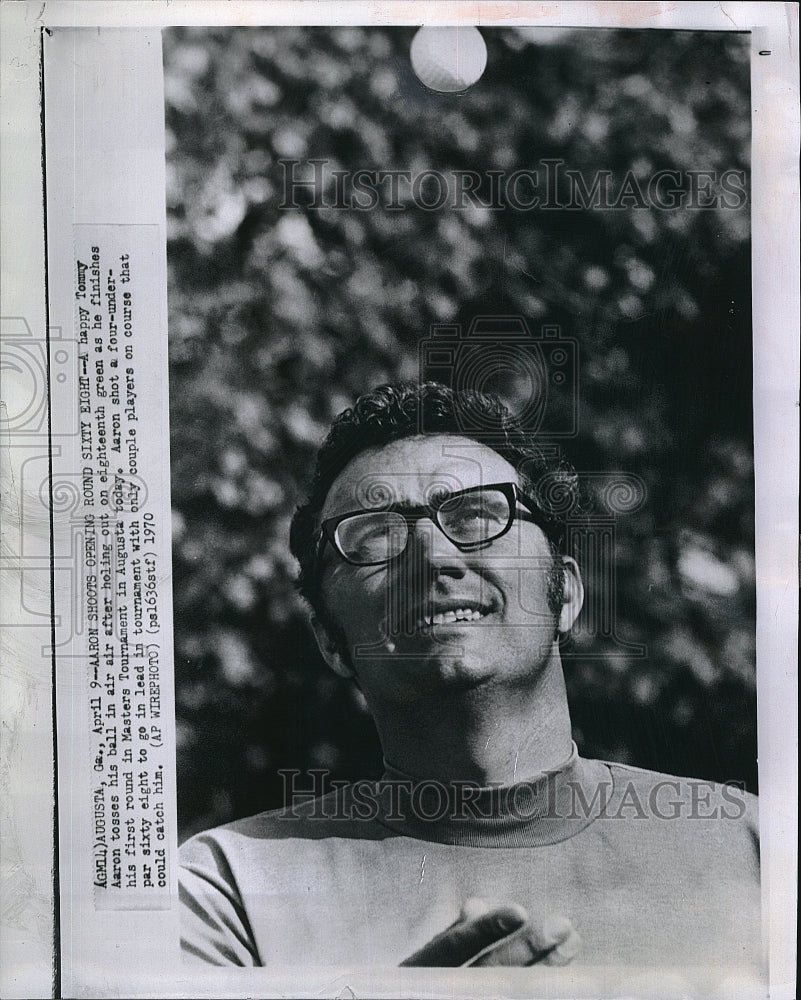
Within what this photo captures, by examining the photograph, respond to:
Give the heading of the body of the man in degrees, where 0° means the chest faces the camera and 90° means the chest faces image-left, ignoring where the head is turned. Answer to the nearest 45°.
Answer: approximately 0°
